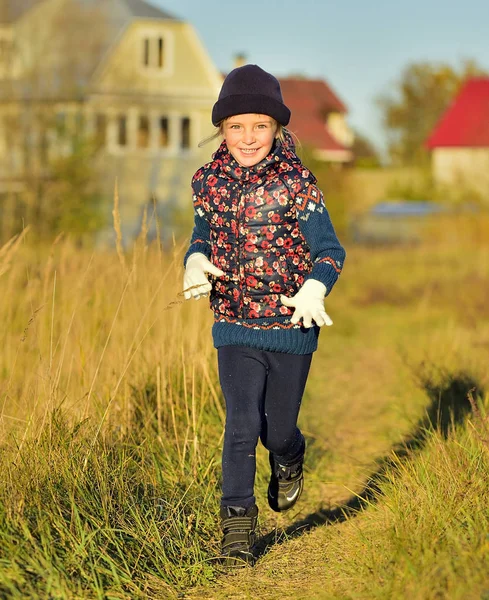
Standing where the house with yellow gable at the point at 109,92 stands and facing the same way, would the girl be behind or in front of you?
in front

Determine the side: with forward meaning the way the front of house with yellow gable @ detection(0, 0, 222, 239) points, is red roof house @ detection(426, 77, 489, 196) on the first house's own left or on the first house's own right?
on the first house's own left

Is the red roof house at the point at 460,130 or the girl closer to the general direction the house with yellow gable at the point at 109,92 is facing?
the girl

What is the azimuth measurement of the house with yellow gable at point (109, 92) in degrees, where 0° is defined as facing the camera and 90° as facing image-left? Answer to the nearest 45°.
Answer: approximately 0°

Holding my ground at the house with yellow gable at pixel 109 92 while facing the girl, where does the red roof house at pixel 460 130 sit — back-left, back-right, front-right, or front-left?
back-left
